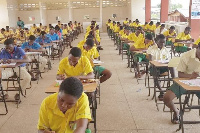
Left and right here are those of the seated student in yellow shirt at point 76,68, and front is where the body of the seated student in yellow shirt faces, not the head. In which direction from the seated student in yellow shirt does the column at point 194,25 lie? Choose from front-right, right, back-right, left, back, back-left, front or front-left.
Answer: back-left

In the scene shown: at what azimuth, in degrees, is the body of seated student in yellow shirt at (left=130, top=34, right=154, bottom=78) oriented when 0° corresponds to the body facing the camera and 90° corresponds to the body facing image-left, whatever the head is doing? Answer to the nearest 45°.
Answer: approximately 45°

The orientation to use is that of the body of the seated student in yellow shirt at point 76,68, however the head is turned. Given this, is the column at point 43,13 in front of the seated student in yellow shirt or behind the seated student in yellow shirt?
behind

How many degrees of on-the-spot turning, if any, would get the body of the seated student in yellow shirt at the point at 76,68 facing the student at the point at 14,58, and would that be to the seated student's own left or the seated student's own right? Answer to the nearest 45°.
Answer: approximately 135° to the seated student's own right

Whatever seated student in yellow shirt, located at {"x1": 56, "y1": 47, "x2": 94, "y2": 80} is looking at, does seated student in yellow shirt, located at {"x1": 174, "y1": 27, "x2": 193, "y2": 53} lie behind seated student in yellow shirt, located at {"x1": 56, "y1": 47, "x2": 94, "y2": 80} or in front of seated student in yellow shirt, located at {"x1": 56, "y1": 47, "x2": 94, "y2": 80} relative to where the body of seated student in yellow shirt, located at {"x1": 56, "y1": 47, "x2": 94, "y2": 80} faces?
behind

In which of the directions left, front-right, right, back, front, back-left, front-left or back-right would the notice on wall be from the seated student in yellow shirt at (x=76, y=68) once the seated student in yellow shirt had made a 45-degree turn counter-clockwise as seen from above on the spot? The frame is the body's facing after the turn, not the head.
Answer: left

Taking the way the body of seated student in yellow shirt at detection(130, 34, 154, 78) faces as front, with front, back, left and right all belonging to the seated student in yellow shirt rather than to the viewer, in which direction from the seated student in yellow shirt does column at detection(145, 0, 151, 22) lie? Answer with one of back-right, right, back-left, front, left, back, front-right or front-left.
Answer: back-right

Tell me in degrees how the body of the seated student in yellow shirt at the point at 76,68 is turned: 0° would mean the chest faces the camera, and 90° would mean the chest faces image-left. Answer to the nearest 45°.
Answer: approximately 0°

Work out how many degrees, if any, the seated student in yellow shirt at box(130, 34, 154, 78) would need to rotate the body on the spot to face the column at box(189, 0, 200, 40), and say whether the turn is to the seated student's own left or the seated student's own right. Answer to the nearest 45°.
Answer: approximately 180°
